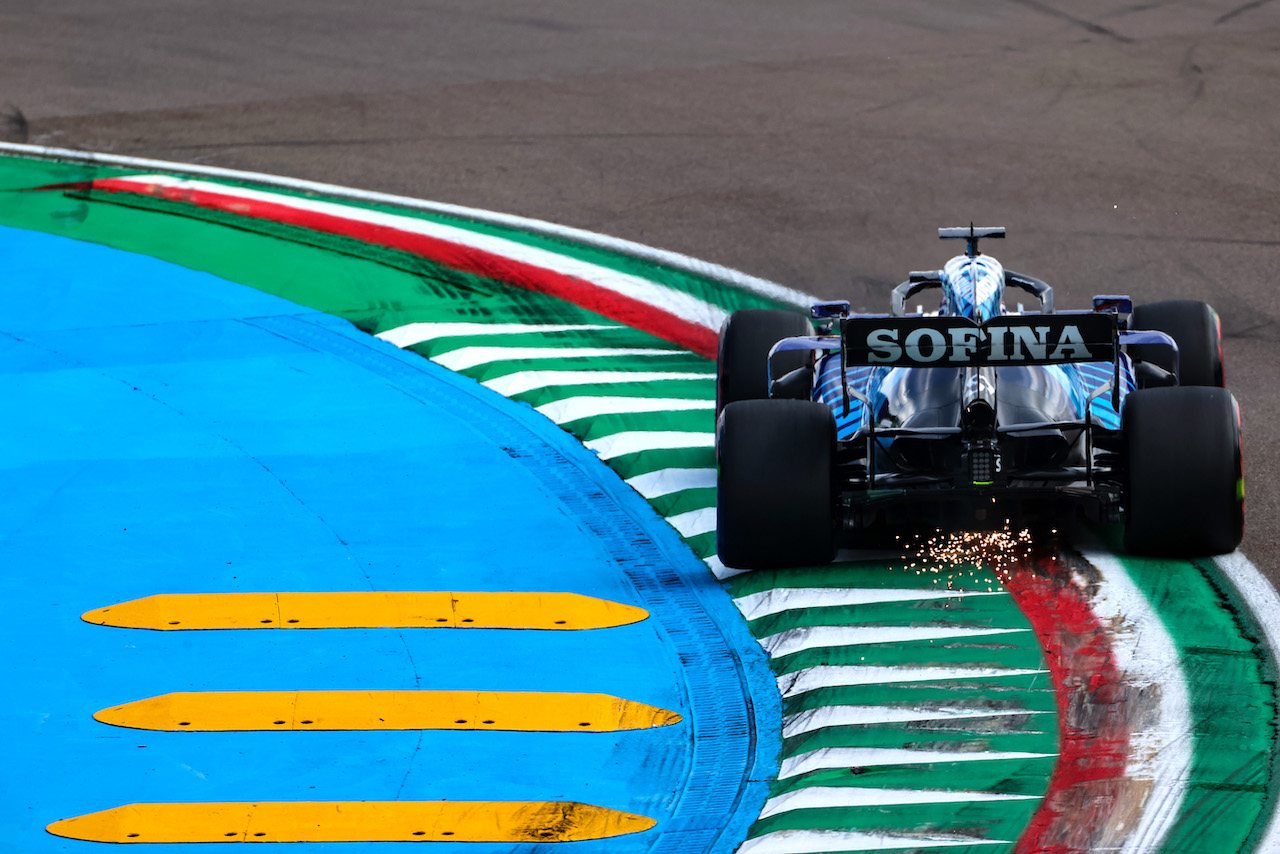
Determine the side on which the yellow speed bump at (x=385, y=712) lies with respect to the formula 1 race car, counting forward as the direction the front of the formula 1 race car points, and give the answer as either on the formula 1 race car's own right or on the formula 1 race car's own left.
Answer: on the formula 1 race car's own left

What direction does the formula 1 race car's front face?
away from the camera

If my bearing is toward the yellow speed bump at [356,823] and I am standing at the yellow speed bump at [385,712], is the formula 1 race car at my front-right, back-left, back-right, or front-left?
back-left

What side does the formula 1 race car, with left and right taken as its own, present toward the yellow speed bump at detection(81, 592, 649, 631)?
left

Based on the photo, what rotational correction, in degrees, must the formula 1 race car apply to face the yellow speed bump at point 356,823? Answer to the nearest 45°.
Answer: approximately 135° to its left
